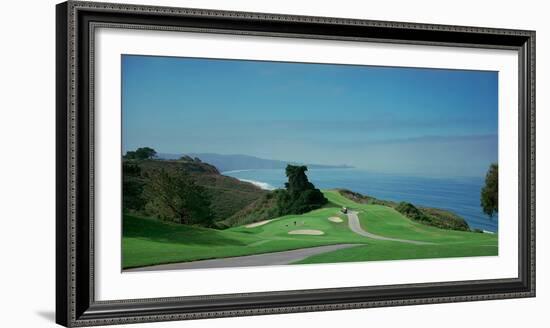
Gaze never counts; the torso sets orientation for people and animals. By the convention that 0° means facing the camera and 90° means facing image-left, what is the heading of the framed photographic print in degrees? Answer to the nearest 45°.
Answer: approximately 315°
